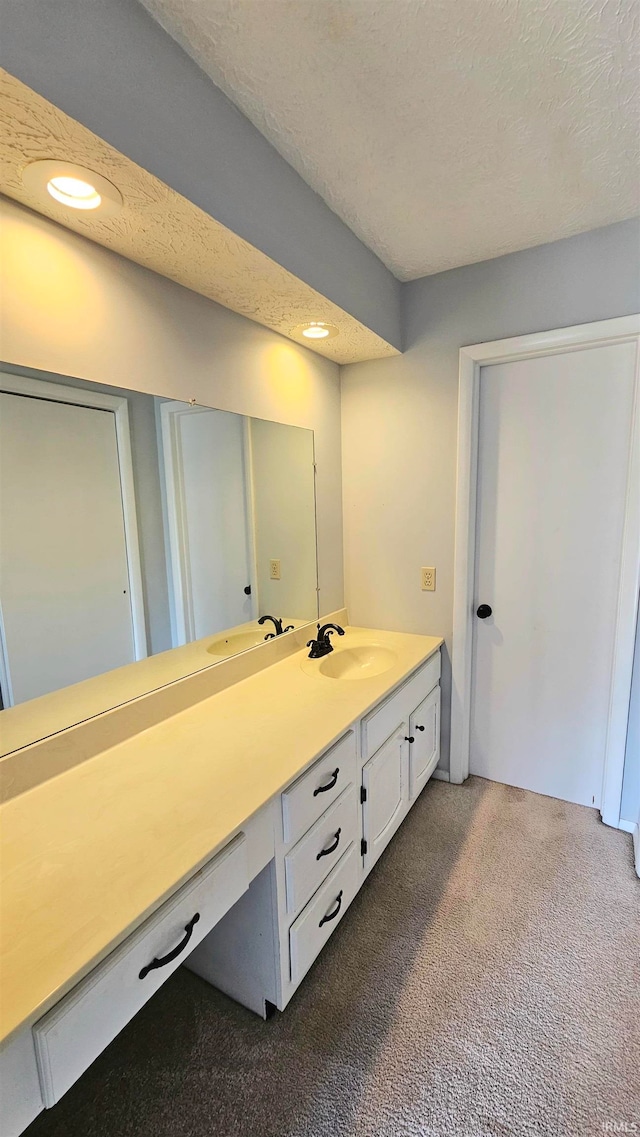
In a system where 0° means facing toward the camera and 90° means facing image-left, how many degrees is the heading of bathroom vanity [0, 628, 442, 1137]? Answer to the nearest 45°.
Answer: approximately 315°

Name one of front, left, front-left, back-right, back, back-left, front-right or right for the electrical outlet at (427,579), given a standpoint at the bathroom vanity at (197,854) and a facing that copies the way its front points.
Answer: left

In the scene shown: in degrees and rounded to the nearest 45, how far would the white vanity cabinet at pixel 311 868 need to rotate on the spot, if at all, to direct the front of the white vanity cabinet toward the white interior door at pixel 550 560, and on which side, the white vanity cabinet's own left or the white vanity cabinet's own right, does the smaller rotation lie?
approximately 90° to the white vanity cabinet's own left

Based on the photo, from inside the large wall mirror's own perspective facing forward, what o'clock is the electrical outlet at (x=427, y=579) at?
The electrical outlet is roughly at 10 o'clock from the large wall mirror.

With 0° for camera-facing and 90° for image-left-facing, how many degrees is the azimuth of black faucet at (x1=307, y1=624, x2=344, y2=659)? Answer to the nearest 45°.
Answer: approximately 315°
